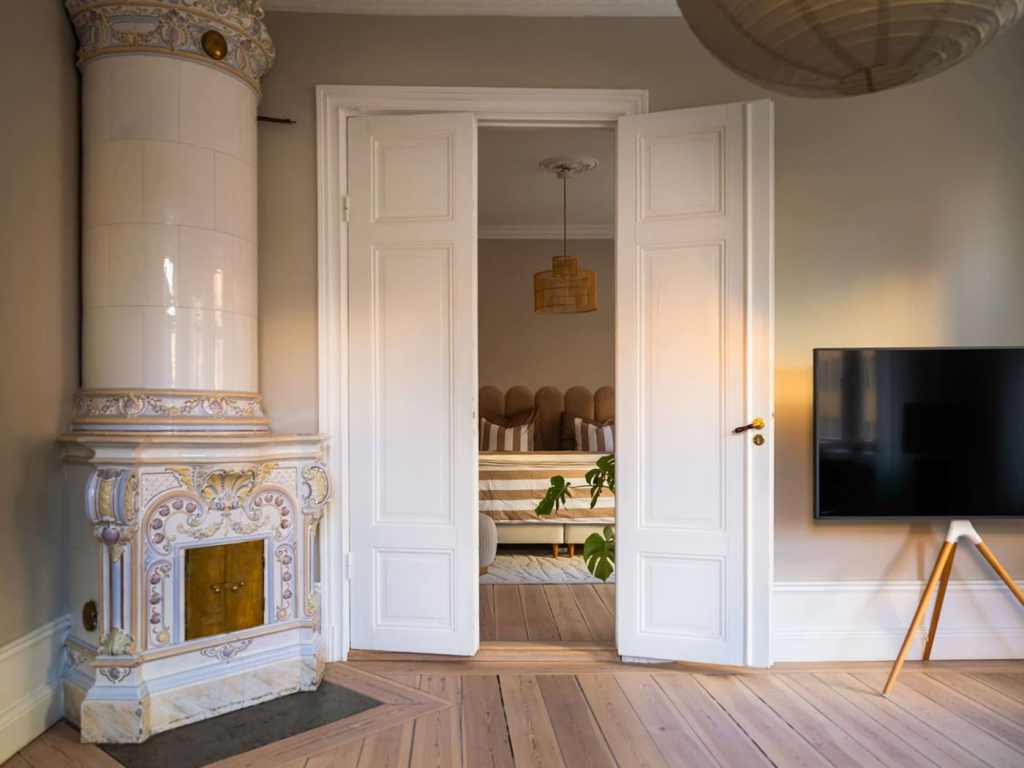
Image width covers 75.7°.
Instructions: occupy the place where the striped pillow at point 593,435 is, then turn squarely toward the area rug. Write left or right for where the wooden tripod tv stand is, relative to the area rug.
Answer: left

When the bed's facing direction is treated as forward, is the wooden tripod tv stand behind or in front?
in front

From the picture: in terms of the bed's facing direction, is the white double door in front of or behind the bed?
in front

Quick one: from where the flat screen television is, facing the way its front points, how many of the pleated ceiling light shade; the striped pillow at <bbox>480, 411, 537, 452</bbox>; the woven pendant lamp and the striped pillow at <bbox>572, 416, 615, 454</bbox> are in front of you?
1

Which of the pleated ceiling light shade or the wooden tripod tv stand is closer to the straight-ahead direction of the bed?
the pleated ceiling light shade

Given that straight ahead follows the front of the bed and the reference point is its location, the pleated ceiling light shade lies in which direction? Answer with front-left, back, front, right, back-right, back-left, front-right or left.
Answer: front

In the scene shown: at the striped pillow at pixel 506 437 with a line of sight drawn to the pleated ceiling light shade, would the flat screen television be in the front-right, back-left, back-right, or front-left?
front-left

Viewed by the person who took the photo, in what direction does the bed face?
facing the viewer

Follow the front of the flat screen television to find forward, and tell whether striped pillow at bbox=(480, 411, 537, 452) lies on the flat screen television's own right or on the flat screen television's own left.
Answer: on the flat screen television's own right

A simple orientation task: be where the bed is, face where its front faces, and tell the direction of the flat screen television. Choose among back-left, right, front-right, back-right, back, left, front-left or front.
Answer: front-left

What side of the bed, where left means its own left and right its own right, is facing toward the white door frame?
front

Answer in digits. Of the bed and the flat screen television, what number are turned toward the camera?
2

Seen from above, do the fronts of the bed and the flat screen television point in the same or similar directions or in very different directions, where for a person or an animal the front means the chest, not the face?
same or similar directions
